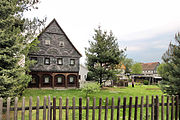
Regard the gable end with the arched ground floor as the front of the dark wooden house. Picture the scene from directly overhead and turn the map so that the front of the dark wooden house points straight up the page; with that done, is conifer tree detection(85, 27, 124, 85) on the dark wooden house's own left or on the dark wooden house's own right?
on the dark wooden house's own left

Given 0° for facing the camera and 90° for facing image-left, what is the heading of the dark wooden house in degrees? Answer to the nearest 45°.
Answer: approximately 0°
